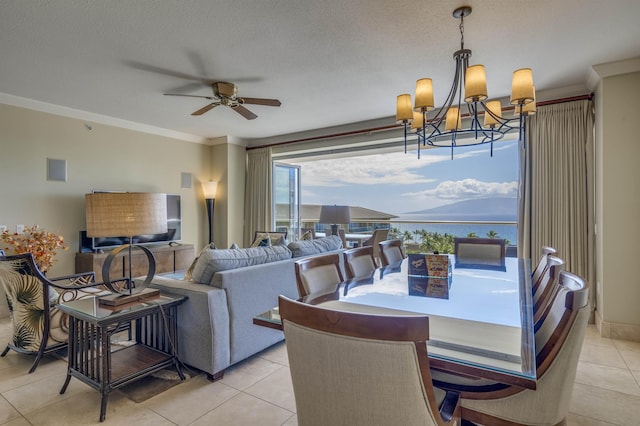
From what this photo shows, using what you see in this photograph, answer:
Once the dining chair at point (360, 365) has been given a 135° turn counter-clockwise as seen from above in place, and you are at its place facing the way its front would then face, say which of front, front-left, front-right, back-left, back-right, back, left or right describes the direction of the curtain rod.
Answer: right

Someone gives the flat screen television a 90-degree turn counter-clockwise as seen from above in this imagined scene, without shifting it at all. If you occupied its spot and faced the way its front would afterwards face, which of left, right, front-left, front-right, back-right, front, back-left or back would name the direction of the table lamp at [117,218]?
back-right

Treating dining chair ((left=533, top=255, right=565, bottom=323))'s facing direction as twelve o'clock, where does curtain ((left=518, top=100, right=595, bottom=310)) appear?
The curtain is roughly at 3 o'clock from the dining chair.

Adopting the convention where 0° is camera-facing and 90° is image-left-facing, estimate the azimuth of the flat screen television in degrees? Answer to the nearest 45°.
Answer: approximately 315°

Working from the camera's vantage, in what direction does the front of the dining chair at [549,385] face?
facing to the left of the viewer

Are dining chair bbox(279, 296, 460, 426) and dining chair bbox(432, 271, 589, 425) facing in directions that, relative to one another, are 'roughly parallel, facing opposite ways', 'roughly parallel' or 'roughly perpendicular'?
roughly perpendicular

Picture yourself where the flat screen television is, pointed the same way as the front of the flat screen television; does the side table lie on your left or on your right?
on your right

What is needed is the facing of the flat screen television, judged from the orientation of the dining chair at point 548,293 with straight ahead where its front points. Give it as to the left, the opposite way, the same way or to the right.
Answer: the opposite way

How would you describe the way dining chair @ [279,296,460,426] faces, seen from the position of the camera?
facing away from the viewer and to the right of the viewer

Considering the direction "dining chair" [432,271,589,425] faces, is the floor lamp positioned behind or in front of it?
in front

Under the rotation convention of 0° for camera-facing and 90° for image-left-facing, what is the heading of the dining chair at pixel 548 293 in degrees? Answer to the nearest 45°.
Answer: approximately 90°

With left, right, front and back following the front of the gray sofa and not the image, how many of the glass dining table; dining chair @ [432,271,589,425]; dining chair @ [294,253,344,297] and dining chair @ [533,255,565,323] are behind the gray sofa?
4

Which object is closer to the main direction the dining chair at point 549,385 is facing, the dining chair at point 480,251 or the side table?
the side table

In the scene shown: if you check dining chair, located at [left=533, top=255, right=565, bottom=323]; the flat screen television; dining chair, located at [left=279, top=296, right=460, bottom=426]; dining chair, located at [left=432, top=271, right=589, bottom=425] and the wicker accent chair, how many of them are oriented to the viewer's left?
2
